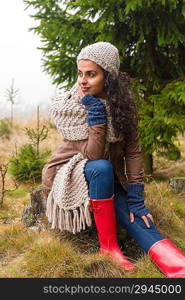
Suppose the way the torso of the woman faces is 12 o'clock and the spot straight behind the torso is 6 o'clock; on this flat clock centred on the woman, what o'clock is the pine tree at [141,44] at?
The pine tree is roughly at 8 o'clock from the woman.

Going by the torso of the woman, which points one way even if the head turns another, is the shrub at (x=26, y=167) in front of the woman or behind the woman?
behind

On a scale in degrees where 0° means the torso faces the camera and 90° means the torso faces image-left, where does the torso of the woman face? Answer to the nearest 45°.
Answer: approximately 315°

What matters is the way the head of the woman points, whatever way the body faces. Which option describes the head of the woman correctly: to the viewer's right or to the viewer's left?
to the viewer's left

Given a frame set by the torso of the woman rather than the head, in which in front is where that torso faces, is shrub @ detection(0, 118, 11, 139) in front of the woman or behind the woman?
behind
